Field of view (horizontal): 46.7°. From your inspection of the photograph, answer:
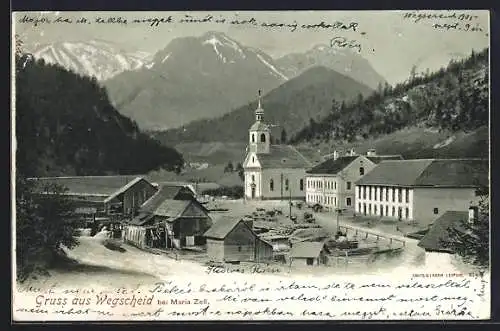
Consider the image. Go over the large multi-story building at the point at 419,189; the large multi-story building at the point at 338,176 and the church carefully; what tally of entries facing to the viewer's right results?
0

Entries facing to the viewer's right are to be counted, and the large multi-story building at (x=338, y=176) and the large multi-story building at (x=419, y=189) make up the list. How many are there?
0

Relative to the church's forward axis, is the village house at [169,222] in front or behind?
in front

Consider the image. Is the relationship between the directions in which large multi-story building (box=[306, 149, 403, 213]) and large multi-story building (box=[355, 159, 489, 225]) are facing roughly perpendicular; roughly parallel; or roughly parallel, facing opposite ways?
roughly parallel

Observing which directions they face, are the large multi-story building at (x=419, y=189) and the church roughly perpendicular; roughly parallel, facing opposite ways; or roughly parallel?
roughly parallel

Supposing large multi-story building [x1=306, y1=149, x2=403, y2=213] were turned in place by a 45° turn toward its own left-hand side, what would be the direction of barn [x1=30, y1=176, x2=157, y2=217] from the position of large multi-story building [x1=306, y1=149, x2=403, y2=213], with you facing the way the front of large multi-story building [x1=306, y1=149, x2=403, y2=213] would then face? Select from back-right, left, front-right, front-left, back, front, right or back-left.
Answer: right

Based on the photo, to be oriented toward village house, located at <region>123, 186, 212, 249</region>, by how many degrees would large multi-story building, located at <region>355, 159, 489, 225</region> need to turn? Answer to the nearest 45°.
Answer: approximately 45° to its right

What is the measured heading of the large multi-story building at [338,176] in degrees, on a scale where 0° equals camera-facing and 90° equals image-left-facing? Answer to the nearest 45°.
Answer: approximately 45°

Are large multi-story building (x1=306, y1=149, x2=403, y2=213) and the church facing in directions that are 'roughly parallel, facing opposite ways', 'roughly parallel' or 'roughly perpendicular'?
roughly parallel

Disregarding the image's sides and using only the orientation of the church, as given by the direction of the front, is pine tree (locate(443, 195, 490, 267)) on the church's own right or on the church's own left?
on the church's own left

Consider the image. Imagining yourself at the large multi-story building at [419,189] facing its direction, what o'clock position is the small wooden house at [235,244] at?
The small wooden house is roughly at 1 o'clock from the large multi-story building.

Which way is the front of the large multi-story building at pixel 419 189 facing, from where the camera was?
facing the viewer and to the left of the viewer
